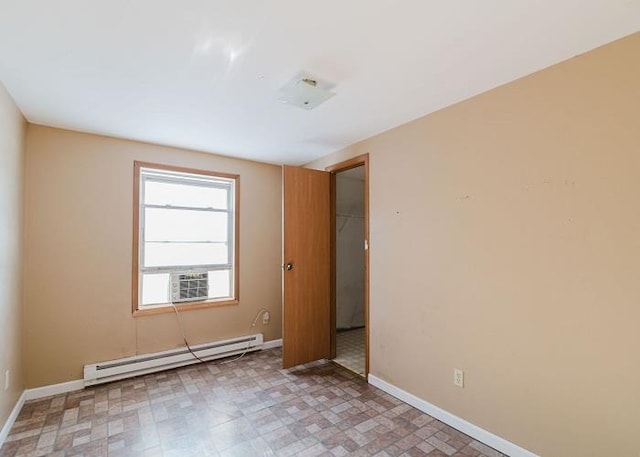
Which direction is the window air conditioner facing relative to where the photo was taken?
toward the camera

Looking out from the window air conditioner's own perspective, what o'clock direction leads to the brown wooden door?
The brown wooden door is roughly at 10 o'clock from the window air conditioner.
